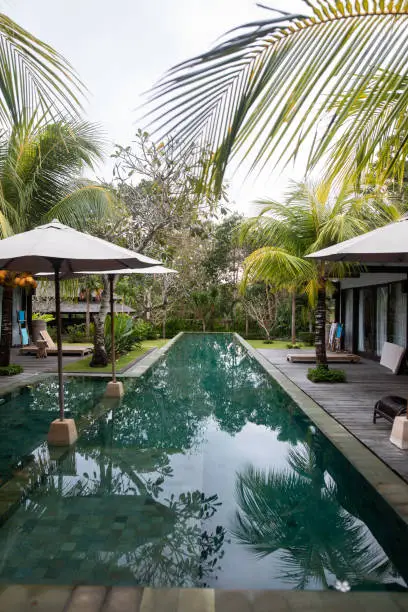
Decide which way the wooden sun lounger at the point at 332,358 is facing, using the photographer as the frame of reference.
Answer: facing to the left of the viewer

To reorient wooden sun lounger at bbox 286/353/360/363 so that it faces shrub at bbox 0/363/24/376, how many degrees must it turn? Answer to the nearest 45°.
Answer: approximately 45° to its left

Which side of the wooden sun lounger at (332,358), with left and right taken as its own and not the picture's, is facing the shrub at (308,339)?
right

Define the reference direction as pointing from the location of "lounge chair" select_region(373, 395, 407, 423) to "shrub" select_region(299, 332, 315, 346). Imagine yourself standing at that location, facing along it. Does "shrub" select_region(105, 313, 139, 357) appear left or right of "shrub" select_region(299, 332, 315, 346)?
left

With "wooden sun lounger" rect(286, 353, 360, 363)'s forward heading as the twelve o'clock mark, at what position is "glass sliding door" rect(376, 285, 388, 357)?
The glass sliding door is roughly at 5 o'clock from the wooden sun lounger.

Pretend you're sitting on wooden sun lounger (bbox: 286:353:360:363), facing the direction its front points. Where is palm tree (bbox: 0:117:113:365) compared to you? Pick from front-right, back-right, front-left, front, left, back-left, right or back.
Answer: front-left

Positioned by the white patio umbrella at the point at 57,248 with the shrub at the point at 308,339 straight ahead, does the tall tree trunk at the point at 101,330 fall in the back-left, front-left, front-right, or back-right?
front-left

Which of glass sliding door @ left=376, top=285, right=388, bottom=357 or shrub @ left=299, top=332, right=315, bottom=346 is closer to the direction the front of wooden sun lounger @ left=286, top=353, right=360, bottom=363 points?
the shrub

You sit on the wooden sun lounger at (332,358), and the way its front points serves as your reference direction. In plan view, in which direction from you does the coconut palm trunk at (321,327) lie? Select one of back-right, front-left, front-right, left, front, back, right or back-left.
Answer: left

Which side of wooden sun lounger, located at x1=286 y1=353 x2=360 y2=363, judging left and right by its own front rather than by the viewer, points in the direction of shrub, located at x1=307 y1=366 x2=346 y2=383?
left

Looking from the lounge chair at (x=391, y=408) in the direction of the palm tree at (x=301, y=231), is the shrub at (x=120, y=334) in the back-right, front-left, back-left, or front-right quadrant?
front-left

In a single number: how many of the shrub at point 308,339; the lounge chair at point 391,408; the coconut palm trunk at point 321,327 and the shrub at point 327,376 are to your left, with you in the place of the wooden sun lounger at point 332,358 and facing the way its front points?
3

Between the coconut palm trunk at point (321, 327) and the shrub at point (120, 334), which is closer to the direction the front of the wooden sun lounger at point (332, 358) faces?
the shrub
